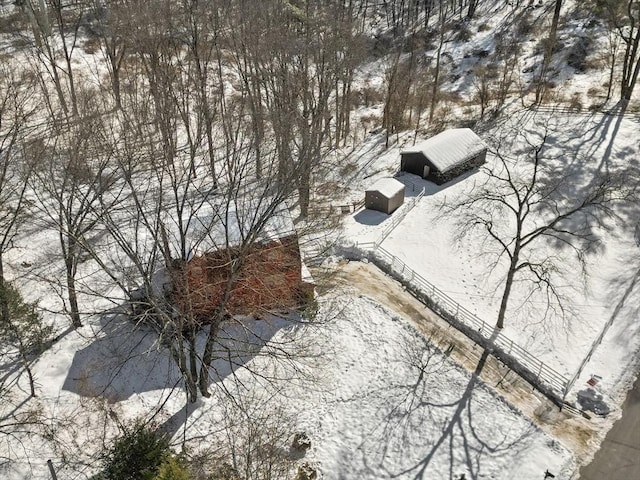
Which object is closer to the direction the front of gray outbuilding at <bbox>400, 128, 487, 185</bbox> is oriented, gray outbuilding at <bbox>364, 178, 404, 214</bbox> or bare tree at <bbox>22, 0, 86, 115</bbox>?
the gray outbuilding

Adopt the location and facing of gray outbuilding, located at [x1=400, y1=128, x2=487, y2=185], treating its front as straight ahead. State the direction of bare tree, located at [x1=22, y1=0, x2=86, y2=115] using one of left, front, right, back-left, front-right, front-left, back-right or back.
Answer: front-right

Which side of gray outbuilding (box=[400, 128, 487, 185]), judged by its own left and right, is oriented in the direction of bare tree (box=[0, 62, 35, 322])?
front

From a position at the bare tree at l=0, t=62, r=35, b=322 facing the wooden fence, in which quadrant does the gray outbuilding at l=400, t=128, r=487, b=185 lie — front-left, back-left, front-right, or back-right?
front-left

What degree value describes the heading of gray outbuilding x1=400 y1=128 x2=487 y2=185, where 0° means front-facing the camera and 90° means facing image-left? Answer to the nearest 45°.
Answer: approximately 45°

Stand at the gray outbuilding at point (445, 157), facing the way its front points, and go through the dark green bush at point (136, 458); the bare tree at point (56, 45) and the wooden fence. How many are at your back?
0

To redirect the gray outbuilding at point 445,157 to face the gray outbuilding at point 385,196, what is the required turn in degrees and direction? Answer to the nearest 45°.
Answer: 0° — it already faces it

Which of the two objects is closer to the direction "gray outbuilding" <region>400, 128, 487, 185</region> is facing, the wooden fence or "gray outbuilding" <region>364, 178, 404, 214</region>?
the gray outbuilding

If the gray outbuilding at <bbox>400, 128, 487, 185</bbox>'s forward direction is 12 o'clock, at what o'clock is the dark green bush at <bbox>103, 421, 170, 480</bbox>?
The dark green bush is roughly at 11 o'clock from the gray outbuilding.

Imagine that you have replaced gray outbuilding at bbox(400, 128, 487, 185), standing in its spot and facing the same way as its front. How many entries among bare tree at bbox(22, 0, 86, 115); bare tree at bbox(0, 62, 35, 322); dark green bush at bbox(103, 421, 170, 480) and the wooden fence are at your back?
0

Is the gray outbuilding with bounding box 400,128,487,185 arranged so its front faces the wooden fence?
no

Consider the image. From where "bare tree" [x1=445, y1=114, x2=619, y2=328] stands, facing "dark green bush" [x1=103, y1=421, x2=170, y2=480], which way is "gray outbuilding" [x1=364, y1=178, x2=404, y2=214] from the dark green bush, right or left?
right
